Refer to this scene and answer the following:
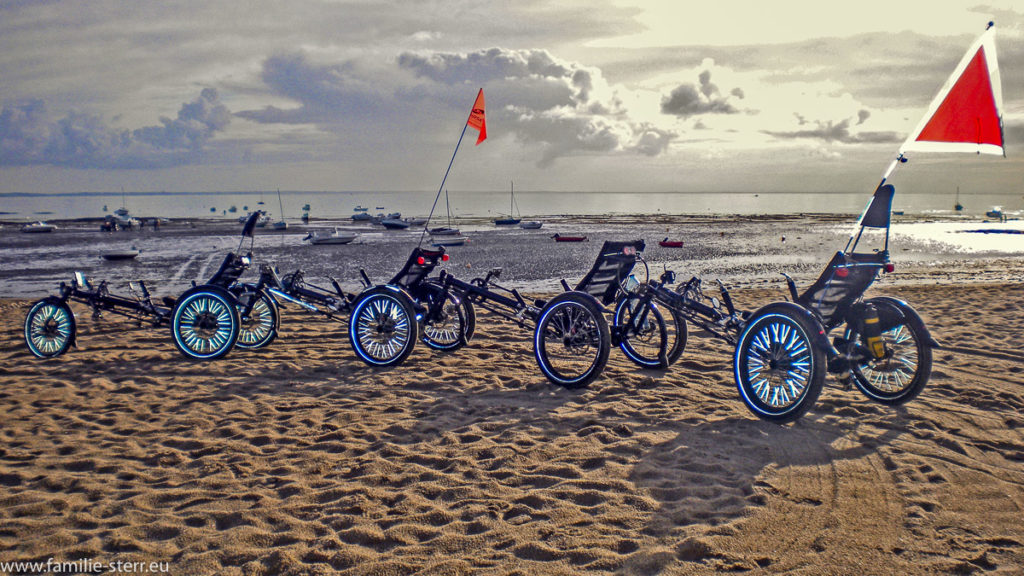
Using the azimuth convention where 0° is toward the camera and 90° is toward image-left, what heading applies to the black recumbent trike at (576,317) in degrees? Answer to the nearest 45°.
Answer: approximately 135°

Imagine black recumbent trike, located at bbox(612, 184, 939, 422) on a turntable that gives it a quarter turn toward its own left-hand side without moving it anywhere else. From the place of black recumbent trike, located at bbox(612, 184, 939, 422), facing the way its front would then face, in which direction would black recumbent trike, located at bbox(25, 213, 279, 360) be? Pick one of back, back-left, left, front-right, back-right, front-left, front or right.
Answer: front-right

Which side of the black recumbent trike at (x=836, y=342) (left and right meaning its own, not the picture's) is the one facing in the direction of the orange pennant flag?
front

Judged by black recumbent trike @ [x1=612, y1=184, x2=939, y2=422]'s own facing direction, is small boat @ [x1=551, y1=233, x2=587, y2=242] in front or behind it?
in front

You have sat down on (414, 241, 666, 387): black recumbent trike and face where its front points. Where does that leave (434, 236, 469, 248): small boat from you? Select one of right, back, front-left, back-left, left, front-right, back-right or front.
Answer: front-right

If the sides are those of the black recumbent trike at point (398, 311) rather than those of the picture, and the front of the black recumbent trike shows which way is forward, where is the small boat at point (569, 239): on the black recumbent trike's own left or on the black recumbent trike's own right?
on the black recumbent trike's own right

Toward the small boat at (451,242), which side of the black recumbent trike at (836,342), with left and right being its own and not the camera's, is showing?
front

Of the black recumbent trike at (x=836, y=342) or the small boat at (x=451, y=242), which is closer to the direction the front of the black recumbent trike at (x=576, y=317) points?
the small boat

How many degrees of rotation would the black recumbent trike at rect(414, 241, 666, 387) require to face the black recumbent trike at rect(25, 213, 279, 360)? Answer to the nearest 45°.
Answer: approximately 45° to its left

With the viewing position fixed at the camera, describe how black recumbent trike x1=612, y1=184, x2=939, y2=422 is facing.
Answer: facing away from the viewer and to the left of the viewer

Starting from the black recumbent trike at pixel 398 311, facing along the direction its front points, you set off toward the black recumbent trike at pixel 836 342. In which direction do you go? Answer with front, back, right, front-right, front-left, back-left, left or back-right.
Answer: back
